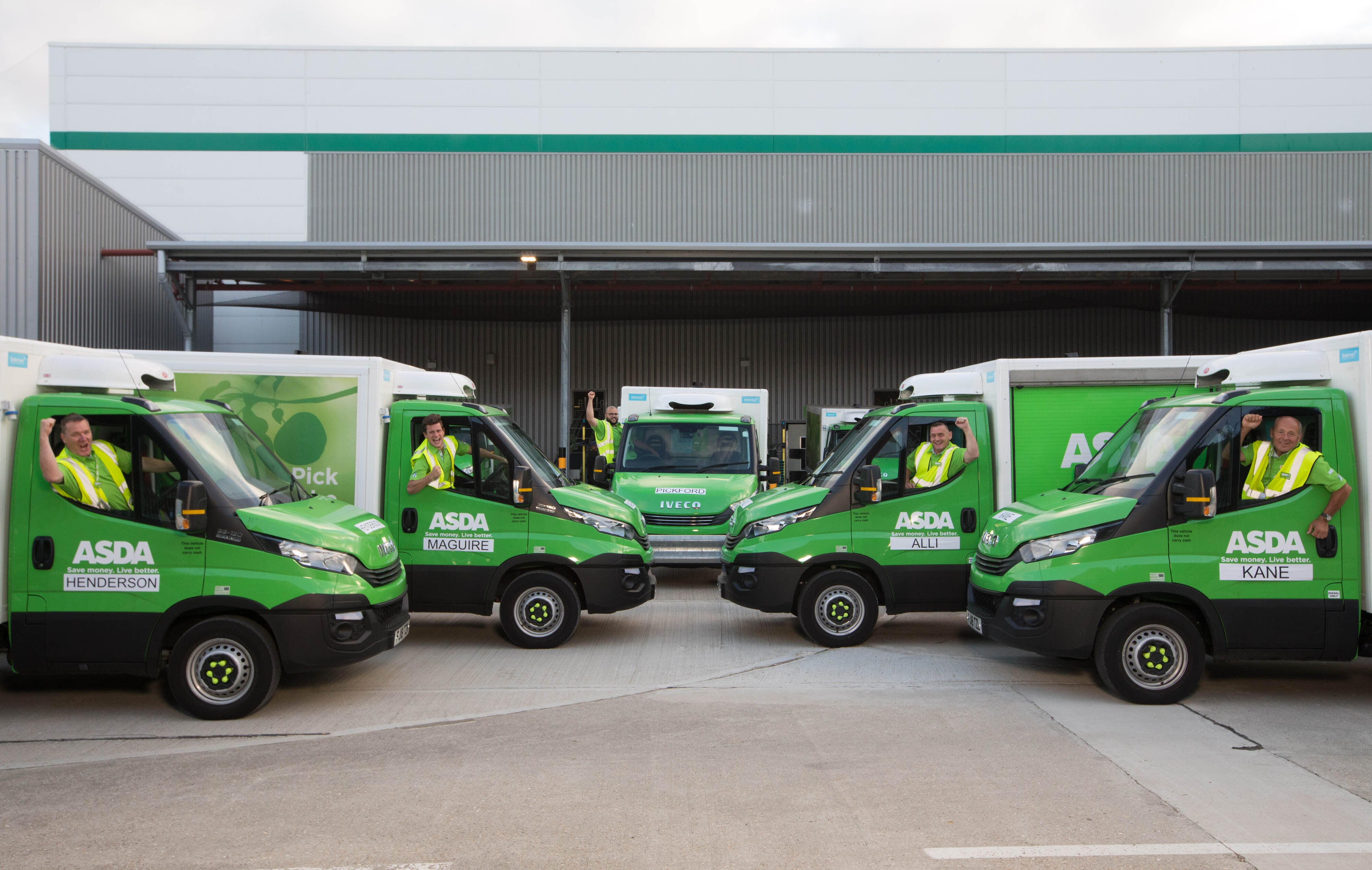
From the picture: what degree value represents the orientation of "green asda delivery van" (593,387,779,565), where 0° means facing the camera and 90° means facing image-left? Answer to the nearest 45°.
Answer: approximately 0°

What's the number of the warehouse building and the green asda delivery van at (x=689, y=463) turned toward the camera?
2

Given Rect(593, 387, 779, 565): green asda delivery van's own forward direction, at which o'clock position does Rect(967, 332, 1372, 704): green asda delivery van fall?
Rect(967, 332, 1372, 704): green asda delivery van is roughly at 11 o'clock from Rect(593, 387, 779, 565): green asda delivery van.

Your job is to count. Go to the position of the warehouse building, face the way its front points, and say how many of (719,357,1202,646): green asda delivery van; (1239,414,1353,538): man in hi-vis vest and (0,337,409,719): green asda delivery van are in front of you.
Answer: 3

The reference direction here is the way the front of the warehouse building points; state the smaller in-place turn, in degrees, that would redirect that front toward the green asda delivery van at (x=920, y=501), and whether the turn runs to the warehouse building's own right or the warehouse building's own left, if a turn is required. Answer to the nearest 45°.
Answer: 0° — it already faces it

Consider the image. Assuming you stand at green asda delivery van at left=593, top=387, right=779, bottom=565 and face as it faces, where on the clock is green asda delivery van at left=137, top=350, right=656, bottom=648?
green asda delivery van at left=137, top=350, right=656, bottom=648 is roughly at 1 o'clock from green asda delivery van at left=593, top=387, right=779, bottom=565.

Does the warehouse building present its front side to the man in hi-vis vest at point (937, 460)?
yes
